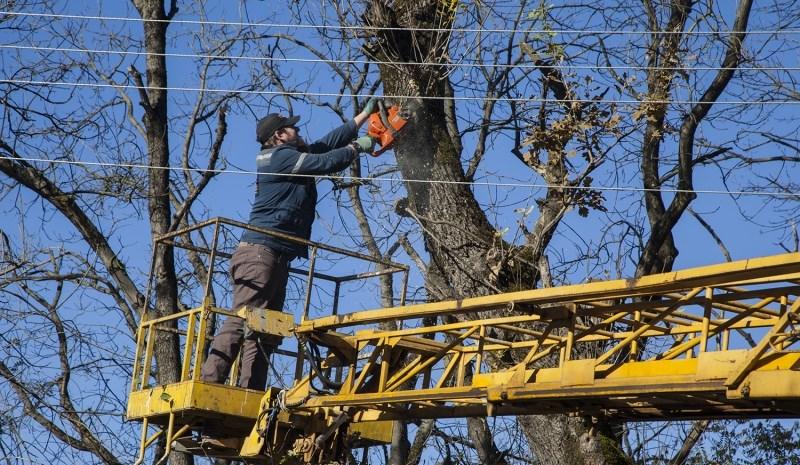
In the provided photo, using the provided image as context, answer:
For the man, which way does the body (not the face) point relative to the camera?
to the viewer's right
